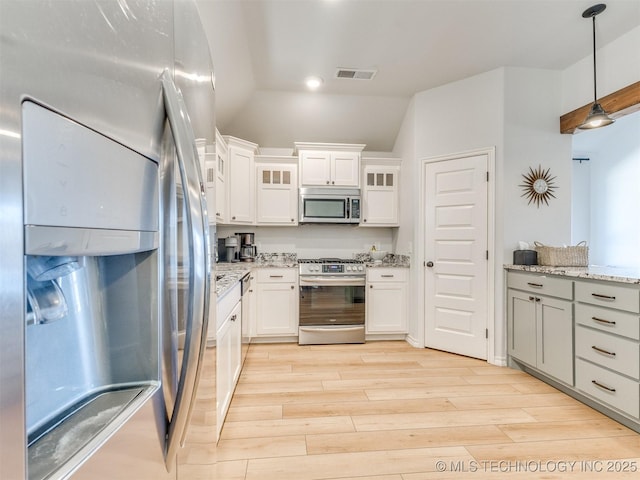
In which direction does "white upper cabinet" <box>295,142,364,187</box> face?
toward the camera

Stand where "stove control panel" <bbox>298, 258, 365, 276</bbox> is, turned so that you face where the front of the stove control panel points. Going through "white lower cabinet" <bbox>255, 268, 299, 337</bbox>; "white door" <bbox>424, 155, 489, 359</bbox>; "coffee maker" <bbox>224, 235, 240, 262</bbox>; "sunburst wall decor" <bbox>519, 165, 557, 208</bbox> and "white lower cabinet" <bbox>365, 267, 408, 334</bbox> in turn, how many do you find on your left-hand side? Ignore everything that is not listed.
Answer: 3

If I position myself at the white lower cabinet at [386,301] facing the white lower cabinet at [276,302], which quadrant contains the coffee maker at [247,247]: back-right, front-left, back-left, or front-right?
front-right

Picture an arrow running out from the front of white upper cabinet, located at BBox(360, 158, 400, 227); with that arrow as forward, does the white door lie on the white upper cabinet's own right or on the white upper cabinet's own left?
on the white upper cabinet's own left

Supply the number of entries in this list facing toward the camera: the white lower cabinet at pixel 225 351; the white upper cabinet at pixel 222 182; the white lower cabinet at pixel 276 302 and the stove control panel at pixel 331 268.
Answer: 2

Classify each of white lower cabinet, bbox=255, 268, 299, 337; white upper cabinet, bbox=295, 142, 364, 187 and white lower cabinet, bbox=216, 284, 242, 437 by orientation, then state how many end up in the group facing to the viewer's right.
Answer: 1

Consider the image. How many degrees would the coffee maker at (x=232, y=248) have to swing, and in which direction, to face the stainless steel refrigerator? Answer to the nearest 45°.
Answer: approximately 45° to its right

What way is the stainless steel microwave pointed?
toward the camera

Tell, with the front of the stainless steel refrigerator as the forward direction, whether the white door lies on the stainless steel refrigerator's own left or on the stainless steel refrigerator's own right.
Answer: on the stainless steel refrigerator's own left

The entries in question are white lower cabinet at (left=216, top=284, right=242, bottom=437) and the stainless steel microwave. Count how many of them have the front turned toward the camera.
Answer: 1

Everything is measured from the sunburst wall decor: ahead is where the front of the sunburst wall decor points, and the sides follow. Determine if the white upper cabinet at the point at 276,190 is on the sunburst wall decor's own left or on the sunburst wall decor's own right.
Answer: on the sunburst wall decor's own right

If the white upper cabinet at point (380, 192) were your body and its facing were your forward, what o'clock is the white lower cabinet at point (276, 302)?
The white lower cabinet is roughly at 2 o'clock from the white upper cabinet.

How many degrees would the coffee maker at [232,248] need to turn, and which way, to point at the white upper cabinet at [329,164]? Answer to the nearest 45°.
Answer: approximately 45° to its left

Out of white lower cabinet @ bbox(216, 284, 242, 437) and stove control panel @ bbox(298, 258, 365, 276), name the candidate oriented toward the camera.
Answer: the stove control panel

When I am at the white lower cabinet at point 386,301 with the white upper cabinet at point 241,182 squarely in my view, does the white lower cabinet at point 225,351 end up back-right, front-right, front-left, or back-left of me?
front-left

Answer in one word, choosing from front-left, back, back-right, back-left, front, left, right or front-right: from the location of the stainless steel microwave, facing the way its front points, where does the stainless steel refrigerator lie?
front

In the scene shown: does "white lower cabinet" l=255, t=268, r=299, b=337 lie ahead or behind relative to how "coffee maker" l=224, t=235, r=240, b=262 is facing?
ahead
